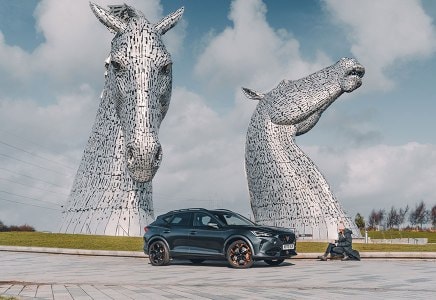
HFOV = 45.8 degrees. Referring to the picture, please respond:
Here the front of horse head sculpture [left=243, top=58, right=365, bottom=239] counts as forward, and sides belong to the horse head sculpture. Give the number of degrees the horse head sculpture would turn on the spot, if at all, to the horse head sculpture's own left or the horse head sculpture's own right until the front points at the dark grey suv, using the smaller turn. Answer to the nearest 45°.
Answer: approximately 90° to the horse head sculpture's own right

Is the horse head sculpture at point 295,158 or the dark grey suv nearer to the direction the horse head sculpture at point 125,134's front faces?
the dark grey suv

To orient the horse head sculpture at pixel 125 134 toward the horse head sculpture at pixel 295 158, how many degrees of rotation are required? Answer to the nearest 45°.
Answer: approximately 135° to its left

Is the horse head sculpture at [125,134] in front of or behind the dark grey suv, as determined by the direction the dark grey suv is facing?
behind

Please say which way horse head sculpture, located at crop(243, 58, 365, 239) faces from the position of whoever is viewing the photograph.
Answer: facing to the right of the viewer

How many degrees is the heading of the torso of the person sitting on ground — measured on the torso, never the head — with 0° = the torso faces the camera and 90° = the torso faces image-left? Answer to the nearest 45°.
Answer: approximately 90°

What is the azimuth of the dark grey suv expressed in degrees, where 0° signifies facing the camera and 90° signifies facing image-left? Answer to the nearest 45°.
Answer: approximately 315°

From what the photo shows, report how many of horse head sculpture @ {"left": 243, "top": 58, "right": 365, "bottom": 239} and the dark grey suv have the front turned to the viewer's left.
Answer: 0

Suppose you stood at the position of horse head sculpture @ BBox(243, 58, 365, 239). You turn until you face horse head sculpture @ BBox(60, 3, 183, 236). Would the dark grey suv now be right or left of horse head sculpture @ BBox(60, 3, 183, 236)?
left

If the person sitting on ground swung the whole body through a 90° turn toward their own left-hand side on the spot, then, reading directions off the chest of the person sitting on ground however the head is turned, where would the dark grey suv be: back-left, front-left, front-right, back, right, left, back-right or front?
front-right

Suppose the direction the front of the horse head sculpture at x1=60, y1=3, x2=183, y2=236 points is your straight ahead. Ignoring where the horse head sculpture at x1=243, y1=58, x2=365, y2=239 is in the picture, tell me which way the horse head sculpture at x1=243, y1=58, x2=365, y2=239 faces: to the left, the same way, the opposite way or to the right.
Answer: to the left

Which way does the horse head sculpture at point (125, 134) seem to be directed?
toward the camera

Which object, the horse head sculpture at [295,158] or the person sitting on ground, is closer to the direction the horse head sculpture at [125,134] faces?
the person sitting on ground

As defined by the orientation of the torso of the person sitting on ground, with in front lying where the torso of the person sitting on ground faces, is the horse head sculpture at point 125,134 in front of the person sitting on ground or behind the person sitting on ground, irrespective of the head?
in front

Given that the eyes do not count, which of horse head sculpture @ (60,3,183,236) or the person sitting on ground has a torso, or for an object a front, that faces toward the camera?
the horse head sculpture

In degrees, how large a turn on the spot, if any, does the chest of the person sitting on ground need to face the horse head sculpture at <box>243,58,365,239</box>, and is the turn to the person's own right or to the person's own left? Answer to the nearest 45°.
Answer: approximately 90° to the person's own right
